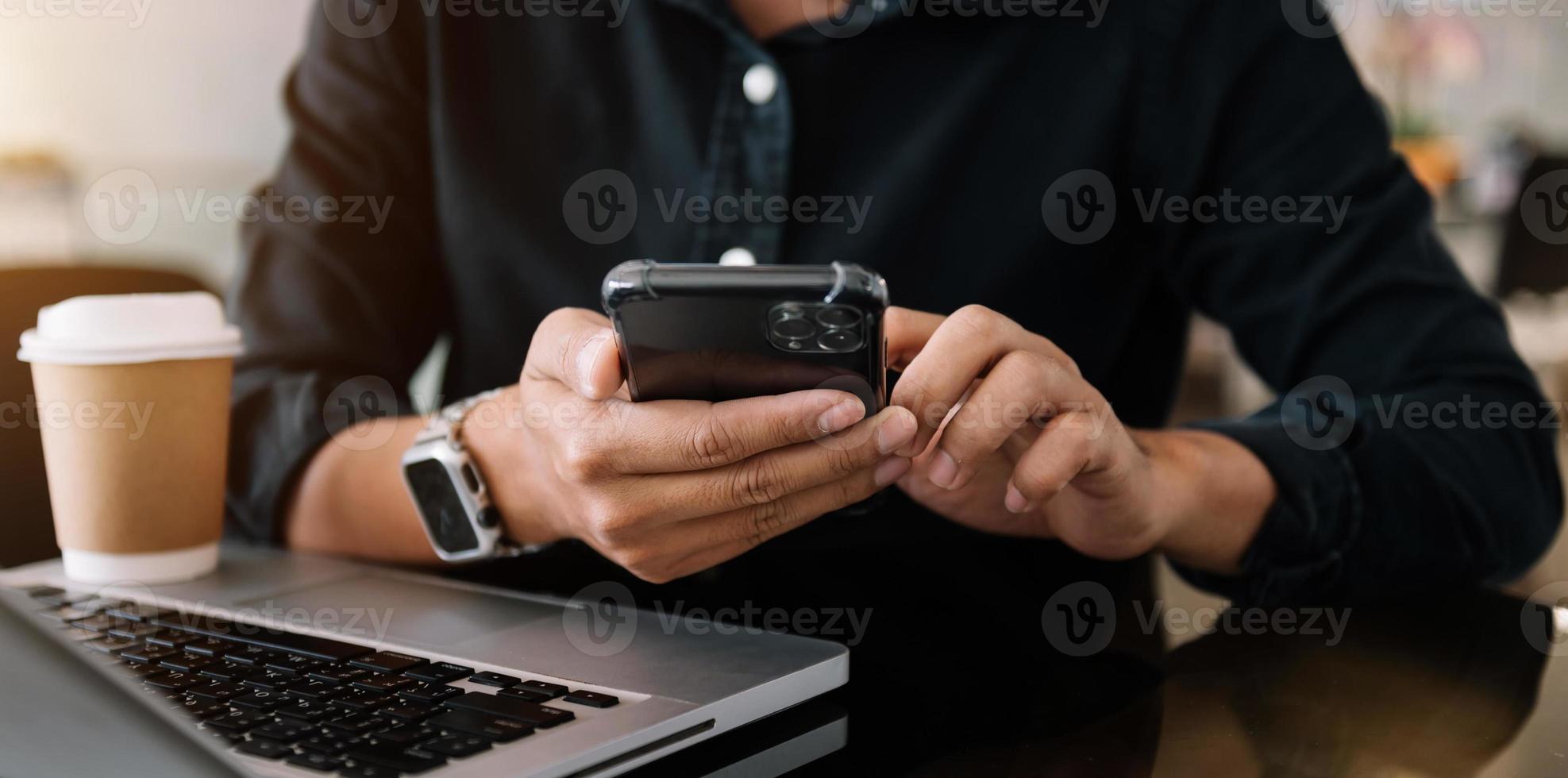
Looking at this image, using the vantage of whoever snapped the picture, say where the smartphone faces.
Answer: facing away from the viewer

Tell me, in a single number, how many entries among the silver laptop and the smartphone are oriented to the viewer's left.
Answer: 0

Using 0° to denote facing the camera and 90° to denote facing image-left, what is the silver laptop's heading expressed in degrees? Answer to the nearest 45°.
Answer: approximately 225°
